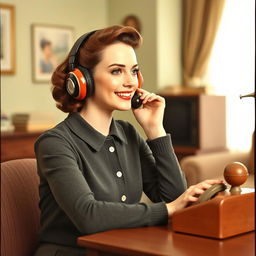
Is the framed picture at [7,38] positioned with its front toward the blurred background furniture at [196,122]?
no

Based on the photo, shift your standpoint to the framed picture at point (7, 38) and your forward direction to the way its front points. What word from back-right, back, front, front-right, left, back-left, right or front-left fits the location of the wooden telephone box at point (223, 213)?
front

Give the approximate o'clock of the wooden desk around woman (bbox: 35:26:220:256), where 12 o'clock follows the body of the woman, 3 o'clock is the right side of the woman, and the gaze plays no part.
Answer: The wooden desk is roughly at 1 o'clock from the woman.

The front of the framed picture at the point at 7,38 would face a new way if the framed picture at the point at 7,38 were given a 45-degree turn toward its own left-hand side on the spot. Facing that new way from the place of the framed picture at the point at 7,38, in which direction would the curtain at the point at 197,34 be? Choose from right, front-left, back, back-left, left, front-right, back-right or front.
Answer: front-left

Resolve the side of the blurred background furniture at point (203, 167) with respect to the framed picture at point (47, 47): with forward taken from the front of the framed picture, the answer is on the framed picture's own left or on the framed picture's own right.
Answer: on the framed picture's own left

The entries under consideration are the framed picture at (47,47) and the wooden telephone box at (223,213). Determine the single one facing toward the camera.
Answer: the framed picture

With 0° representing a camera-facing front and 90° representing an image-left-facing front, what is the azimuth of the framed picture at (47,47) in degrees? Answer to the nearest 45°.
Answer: approximately 0°

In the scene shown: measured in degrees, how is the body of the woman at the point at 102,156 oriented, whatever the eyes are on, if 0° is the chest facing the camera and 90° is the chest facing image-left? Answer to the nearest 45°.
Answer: approximately 315°

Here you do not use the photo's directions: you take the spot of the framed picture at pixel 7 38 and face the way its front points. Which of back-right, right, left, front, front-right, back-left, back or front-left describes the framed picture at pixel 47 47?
back-left

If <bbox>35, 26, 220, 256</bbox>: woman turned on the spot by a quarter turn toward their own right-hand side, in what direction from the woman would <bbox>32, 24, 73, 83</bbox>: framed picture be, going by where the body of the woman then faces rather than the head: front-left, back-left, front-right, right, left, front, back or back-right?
back-right

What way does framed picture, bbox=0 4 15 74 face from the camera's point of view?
toward the camera
